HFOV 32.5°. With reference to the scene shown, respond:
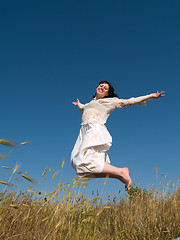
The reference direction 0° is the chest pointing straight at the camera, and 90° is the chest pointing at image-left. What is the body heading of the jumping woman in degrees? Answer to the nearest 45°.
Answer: approximately 45°
